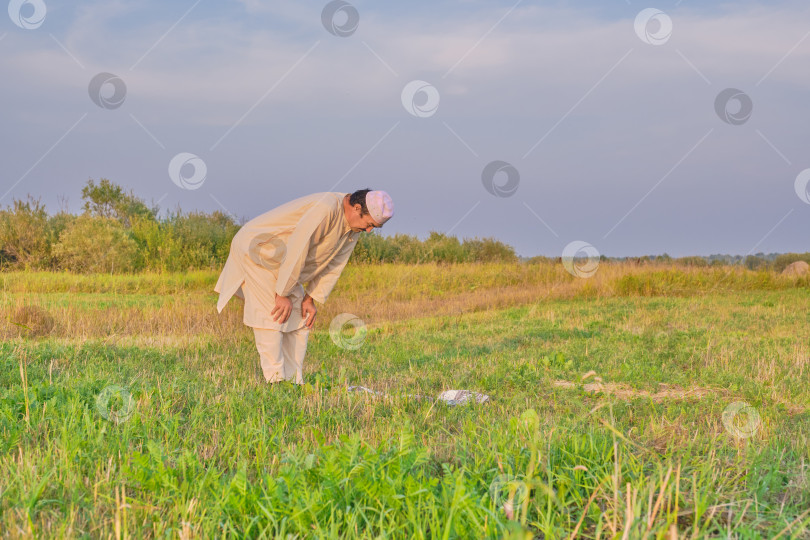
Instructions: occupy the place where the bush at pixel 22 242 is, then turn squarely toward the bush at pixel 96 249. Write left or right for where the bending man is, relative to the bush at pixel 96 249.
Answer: right

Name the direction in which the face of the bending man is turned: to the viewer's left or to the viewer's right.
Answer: to the viewer's right

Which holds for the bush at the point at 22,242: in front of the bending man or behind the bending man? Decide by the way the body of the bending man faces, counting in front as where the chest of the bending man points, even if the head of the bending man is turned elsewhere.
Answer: behind

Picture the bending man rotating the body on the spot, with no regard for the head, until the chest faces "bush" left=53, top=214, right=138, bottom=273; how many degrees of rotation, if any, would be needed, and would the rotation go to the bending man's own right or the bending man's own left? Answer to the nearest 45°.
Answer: approximately 135° to the bending man's own left

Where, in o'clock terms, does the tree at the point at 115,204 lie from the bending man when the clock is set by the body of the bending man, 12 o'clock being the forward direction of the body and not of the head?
The tree is roughly at 7 o'clock from the bending man.
